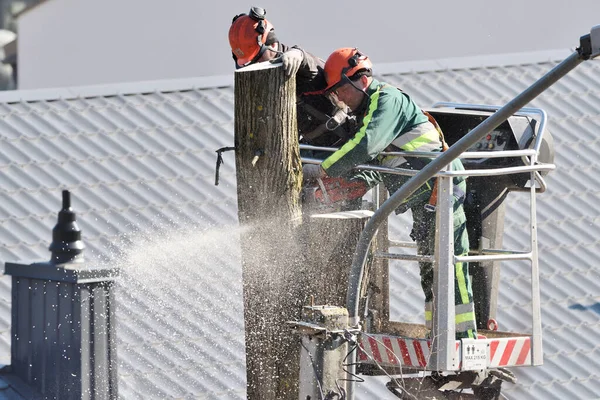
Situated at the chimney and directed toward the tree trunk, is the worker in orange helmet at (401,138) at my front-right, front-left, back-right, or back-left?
front-left

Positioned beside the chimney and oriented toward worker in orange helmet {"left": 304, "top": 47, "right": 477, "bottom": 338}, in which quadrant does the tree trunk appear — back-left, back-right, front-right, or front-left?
front-right

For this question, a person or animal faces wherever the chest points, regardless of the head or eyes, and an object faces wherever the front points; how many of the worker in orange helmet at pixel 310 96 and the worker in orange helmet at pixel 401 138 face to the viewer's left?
2

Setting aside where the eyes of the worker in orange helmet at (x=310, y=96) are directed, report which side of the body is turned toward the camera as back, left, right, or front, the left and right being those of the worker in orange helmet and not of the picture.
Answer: left

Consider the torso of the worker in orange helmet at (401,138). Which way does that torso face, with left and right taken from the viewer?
facing to the left of the viewer
